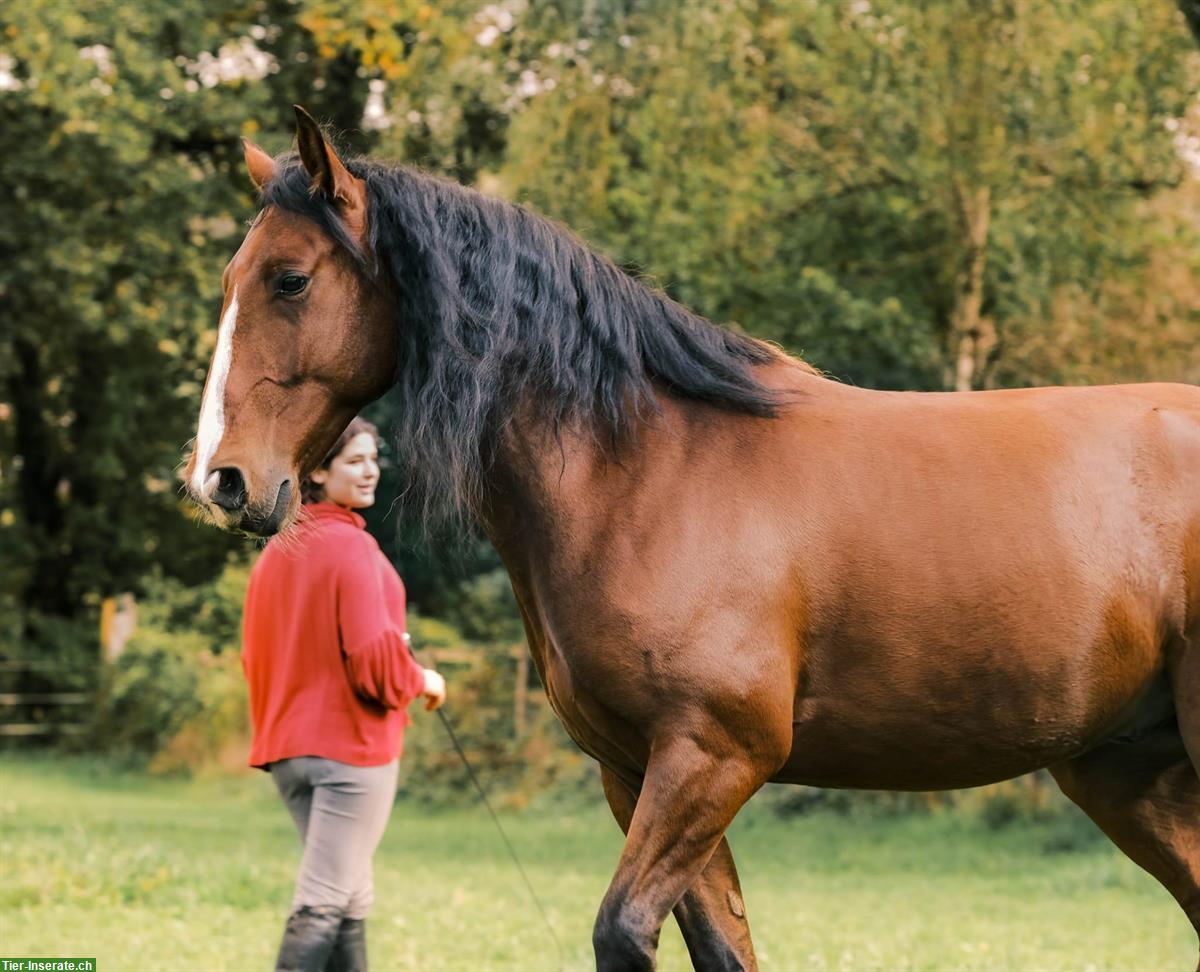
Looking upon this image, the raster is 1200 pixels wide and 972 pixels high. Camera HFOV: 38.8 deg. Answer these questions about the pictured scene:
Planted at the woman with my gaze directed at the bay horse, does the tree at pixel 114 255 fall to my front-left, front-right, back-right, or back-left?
back-left

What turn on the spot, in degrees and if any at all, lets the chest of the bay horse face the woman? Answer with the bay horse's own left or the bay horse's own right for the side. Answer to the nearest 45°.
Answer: approximately 45° to the bay horse's own right

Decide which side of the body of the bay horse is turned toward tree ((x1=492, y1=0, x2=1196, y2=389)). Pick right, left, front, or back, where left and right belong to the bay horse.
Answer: right

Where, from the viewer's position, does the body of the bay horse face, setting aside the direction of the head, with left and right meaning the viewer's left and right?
facing to the left of the viewer

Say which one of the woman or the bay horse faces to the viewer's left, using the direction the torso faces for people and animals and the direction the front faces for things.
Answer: the bay horse

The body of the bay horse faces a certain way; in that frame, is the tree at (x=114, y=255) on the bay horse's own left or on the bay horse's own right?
on the bay horse's own right
